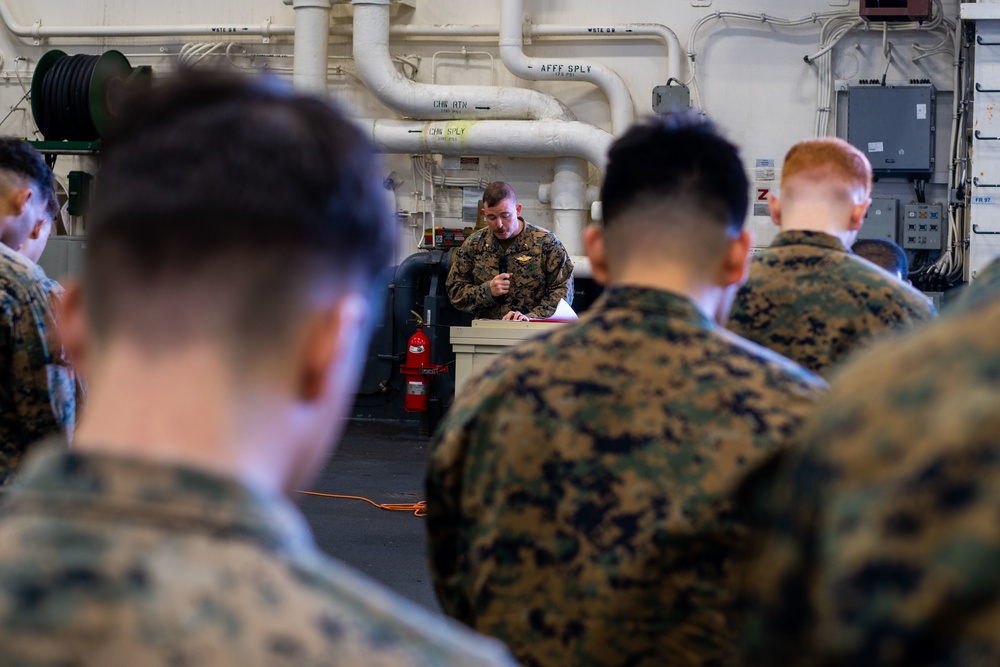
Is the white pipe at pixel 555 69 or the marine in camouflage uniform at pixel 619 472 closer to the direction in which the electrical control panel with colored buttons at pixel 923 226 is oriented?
the marine in camouflage uniform

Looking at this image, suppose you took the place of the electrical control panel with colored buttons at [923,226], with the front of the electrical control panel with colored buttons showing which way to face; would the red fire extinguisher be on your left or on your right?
on your right

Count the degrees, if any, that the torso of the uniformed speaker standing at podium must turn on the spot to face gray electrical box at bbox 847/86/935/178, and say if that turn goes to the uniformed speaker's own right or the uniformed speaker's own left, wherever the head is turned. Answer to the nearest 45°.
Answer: approximately 135° to the uniformed speaker's own left

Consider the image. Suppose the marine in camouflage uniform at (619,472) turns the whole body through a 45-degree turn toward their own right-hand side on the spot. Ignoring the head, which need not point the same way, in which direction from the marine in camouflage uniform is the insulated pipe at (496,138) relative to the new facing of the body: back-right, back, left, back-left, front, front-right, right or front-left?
front-left

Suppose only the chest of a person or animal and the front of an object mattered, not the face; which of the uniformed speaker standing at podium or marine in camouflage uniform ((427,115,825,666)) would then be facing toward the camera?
the uniformed speaker standing at podium

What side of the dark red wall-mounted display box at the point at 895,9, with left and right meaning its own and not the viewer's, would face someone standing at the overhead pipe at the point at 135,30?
right

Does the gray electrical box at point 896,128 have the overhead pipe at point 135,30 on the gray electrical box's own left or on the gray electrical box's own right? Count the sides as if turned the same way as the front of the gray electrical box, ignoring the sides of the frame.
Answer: on the gray electrical box's own right

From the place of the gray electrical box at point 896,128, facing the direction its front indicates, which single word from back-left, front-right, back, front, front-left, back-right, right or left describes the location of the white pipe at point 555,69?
right

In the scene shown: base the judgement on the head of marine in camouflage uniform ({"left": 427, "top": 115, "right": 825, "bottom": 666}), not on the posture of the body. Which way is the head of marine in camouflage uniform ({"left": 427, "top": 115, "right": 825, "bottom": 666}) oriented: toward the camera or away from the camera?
away from the camera

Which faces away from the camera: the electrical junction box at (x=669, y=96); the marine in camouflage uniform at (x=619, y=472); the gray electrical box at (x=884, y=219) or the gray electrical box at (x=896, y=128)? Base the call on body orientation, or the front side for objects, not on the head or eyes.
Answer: the marine in camouflage uniform

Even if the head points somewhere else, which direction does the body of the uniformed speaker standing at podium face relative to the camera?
toward the camera

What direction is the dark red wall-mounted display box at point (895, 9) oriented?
toward the camera

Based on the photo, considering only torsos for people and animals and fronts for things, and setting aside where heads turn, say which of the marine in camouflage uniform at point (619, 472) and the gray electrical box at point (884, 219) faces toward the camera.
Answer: the gray electrical box

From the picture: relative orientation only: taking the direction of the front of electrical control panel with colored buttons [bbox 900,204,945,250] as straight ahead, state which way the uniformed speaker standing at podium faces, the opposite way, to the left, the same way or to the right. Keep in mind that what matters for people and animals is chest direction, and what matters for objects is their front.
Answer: the same way

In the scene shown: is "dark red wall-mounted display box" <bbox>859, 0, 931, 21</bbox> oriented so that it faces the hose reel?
no

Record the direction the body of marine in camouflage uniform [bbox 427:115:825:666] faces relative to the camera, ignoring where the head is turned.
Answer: away from the camera

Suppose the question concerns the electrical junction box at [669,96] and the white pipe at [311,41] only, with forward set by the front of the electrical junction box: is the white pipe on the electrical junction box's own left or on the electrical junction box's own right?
on the electrical junction box's own right

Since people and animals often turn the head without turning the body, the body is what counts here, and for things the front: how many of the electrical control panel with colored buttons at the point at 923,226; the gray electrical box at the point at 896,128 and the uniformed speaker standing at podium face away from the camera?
0

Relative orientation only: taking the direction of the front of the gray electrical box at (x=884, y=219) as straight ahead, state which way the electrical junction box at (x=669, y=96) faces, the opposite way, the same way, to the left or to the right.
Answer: the same way

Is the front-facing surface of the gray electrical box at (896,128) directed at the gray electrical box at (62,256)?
no
